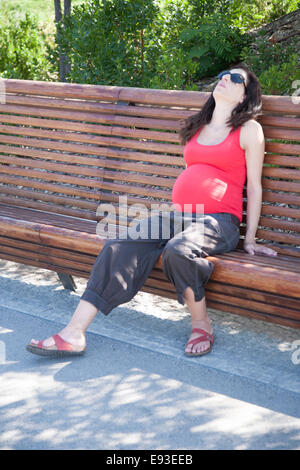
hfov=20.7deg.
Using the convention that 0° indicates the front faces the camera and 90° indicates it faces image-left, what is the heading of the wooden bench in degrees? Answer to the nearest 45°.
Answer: approximately 45°

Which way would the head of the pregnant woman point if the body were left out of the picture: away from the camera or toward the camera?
toward the camera

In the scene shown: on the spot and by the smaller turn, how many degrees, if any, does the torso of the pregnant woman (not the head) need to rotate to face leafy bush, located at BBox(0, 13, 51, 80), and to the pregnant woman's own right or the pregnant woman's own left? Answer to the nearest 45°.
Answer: approximately 135° to the pregnant woman's own right

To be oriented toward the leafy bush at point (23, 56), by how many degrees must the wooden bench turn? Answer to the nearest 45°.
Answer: approximately 135° to its right

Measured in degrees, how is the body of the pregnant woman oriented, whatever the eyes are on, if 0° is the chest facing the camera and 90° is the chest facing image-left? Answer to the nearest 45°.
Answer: approximately 45°
